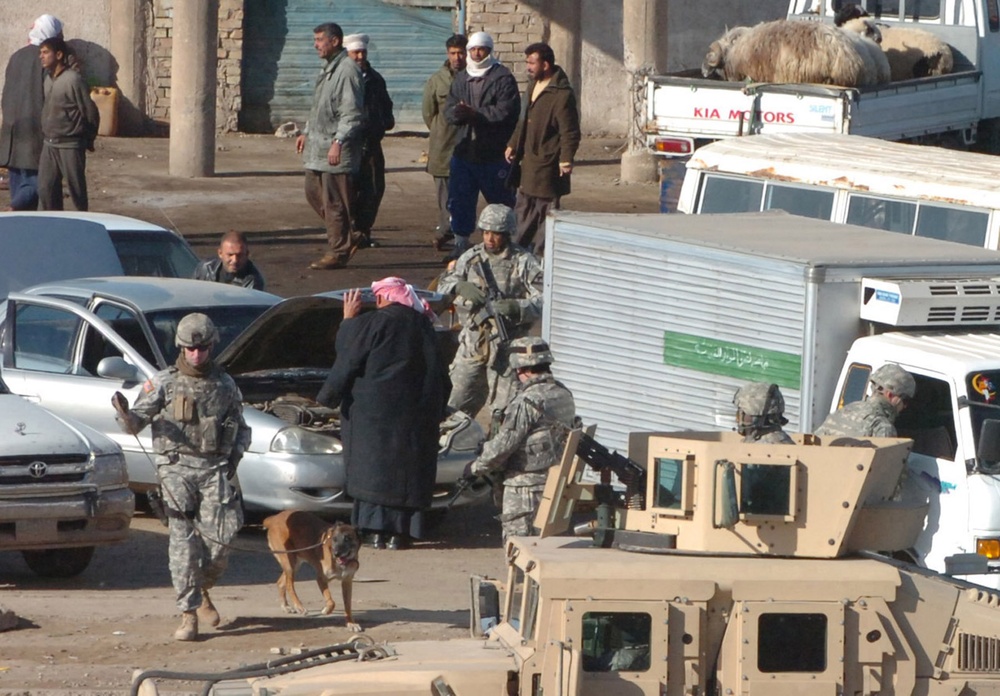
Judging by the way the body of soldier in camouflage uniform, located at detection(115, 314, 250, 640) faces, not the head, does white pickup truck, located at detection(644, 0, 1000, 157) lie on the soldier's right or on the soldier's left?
on the soldier's left

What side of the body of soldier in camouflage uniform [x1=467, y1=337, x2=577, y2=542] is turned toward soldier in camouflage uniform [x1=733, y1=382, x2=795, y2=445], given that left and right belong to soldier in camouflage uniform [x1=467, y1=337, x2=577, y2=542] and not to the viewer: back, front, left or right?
back

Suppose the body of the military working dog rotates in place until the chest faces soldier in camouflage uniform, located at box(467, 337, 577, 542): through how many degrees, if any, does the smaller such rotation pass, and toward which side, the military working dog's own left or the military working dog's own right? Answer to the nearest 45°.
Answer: approximately 45° to the military working dog's own left

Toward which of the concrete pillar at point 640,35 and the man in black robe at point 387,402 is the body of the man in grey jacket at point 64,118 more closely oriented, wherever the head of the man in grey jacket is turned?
the man in black robe

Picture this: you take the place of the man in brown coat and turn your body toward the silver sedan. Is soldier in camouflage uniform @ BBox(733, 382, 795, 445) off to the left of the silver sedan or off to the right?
left

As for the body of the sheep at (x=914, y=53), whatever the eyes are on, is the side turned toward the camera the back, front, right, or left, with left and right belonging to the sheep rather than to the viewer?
left

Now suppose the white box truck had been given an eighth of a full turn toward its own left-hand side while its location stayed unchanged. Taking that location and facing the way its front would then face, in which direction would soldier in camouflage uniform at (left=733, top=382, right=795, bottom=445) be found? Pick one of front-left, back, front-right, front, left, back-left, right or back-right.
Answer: right

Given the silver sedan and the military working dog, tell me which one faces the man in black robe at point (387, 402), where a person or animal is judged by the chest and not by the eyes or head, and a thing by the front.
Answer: the silver sedan

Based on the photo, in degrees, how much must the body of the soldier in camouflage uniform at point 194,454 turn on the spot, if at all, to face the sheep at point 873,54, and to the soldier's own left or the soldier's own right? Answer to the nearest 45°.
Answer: approximately 135° to the soldier's own left

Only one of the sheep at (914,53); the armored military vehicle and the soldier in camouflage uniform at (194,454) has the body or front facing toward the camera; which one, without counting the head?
the soldier in camouflage uniform

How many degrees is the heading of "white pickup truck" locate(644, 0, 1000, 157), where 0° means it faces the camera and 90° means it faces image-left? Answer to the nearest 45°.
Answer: approximately 225°

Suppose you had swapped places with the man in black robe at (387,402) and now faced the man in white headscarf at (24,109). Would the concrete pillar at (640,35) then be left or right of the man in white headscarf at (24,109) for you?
right

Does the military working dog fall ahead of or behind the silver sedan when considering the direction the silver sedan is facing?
ahead

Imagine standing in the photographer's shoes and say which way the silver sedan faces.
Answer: facing the viewer and to the right of the viewer

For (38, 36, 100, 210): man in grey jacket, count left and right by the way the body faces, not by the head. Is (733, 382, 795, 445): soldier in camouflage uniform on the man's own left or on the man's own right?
on the man's own left

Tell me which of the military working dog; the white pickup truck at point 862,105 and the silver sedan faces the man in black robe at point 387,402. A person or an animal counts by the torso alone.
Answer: the silver sedan

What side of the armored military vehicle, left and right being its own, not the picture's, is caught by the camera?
left
